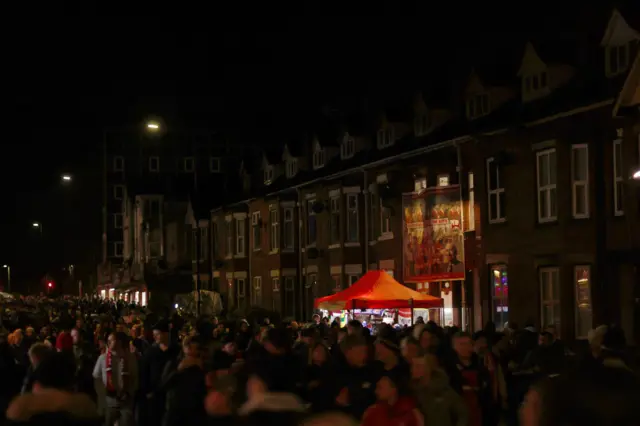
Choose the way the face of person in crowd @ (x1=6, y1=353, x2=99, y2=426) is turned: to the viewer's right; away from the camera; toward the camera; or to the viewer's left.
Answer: away from the camera

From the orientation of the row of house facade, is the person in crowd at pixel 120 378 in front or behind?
in front

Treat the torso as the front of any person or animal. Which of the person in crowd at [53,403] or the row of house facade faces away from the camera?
the person in crowd

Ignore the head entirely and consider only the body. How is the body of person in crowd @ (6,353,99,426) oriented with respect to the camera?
away from the camera

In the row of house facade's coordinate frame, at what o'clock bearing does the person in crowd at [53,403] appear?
The person in crowd is roughly at 11 o'clock from the row of house facade.

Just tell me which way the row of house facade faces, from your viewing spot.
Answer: facing the viewer and to the left of the viewer

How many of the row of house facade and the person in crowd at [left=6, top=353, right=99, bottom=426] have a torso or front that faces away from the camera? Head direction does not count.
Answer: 1
